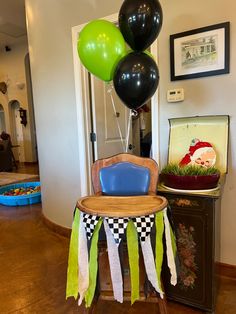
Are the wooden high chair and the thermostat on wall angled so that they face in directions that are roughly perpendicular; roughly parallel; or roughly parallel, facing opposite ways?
roughly parallel

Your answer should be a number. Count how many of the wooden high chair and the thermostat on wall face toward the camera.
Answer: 2

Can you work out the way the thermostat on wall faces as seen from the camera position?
facing the viewer

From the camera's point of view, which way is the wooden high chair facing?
toward the camera

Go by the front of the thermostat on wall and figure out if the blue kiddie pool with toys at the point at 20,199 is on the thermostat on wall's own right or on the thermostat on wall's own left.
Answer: on the thermostat on wall's own right

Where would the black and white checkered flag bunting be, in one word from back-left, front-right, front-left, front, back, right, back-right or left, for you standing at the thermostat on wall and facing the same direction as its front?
front

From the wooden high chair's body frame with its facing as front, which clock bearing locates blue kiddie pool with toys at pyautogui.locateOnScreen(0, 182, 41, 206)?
The blue kiddie pool with toys is roughly at 5 o'clock from the wooden high chair.
